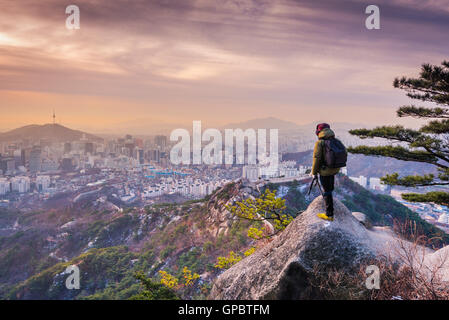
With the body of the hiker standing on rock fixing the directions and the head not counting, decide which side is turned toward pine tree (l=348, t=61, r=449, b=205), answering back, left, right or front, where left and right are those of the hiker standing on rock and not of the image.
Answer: right

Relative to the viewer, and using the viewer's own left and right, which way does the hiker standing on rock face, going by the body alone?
facing away from the viewer and to the left of the viewer
